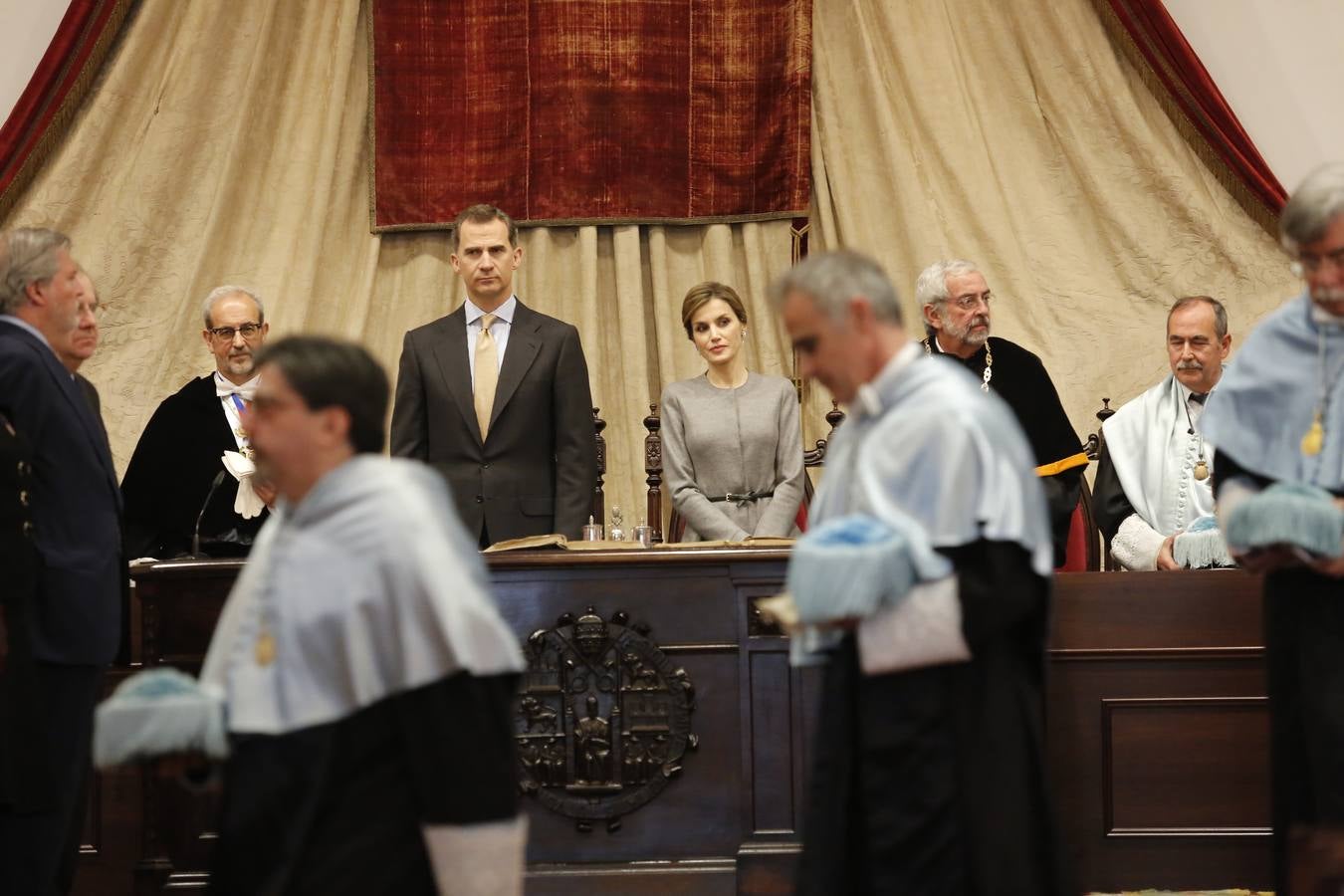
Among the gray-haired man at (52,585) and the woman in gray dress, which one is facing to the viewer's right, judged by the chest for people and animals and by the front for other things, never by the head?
the gray-haired man

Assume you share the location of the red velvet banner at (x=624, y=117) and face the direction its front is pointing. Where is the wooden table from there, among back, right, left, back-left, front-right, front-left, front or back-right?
front

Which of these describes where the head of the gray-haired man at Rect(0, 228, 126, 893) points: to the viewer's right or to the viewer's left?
to the viewer's right

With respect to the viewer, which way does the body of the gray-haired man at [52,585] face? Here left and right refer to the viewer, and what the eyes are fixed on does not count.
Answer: facing to the right of the viewer

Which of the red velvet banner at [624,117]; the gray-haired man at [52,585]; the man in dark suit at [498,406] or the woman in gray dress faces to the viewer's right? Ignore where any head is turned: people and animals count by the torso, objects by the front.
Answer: the gray-haired man

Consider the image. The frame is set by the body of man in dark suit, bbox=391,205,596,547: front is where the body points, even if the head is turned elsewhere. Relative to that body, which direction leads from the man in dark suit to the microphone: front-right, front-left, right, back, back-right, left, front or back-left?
right

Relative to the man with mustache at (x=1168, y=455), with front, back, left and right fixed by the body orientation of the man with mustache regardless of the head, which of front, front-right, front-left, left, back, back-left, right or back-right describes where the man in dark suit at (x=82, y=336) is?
right

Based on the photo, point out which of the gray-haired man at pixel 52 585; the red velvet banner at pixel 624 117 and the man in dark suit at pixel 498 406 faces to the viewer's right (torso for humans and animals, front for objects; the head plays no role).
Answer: the gray-haired man

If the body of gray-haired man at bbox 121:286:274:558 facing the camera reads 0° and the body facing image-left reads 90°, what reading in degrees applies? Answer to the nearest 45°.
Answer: approximately 315°

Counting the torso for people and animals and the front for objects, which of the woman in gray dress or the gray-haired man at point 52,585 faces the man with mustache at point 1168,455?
the gray-haired man

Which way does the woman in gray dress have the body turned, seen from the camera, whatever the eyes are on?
toward the camera

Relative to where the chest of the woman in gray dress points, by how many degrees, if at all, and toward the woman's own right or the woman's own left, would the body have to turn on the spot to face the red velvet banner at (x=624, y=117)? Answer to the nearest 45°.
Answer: approximately 180°

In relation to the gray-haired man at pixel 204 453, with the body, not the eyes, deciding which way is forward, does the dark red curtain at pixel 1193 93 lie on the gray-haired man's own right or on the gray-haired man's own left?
on the gray-haired man's own left

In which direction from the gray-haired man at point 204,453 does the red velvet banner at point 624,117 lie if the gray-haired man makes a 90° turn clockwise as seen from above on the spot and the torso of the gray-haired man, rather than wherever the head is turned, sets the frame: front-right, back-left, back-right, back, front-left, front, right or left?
back

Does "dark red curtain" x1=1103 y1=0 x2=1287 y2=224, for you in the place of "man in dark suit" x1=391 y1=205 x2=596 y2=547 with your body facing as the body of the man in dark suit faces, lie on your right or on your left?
on your left

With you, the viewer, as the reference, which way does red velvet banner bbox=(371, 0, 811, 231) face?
facing the viewer

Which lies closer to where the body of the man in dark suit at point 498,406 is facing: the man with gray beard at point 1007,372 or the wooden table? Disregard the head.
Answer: the wooden table

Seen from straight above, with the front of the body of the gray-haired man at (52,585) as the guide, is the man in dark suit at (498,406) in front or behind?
in front

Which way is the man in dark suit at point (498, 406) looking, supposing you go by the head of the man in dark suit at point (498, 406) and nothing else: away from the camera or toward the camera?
toward the camera

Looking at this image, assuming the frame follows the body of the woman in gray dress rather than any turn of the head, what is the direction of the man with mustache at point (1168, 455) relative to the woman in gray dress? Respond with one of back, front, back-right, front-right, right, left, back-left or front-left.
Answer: left

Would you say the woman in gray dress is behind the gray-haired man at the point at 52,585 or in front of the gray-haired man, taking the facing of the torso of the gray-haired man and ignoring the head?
in front
